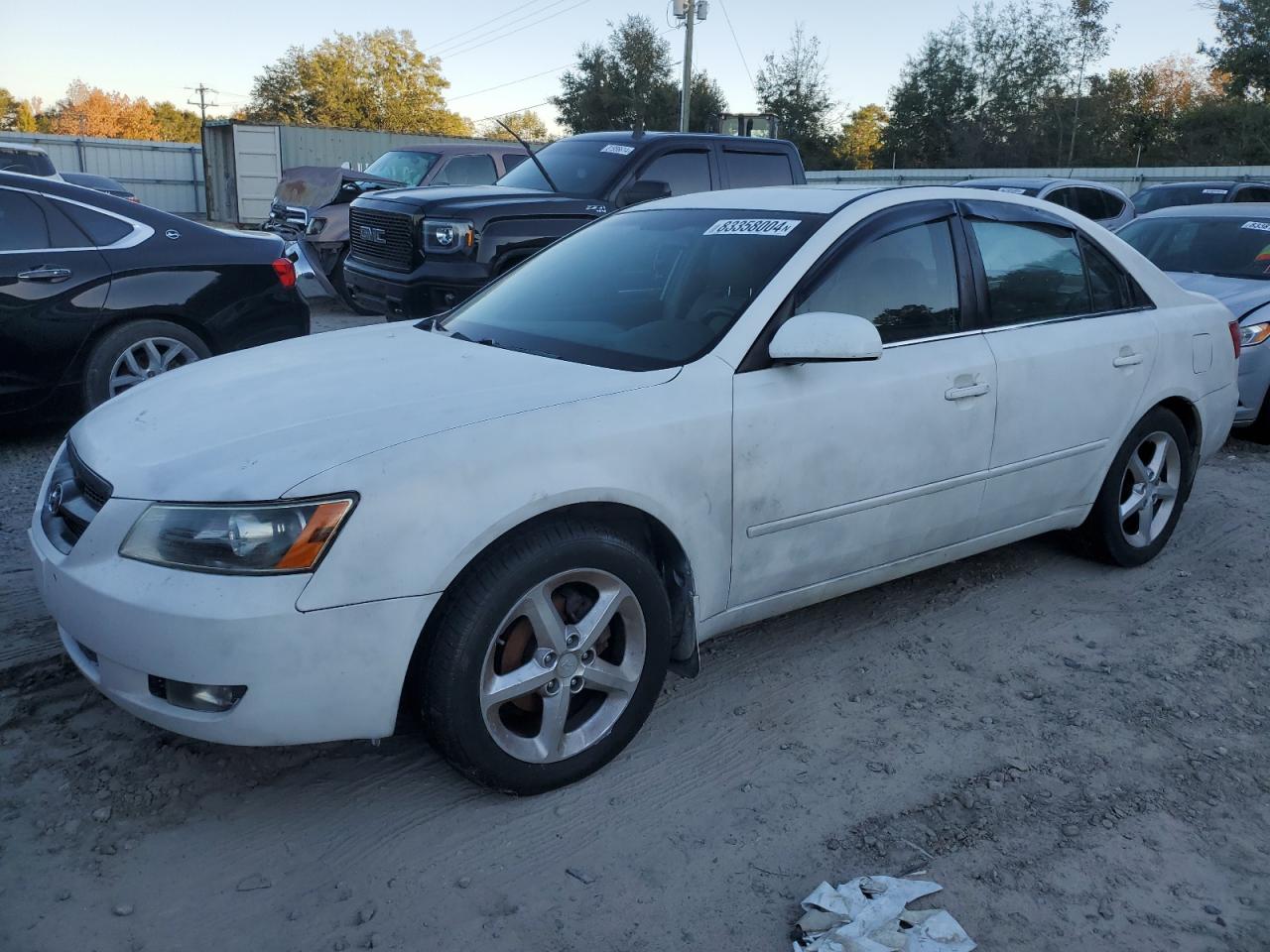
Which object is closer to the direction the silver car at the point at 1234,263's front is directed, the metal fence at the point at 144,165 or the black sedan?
the black sedan

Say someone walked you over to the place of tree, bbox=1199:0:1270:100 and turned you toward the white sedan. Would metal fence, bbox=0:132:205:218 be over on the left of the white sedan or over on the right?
right

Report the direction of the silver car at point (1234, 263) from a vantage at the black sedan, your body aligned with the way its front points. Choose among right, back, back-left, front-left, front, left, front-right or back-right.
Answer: back

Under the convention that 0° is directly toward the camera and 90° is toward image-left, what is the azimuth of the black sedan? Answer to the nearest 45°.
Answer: approximately 90°

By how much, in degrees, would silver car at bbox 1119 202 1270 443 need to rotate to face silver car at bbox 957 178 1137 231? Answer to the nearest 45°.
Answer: approximately 135° to its right

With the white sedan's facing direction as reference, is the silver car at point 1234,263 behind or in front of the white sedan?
behind

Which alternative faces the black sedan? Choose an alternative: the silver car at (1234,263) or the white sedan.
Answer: the silver car

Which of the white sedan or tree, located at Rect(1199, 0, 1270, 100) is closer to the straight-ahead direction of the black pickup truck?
the white sedan

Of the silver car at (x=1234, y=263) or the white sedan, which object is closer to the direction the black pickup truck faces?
the white sedan

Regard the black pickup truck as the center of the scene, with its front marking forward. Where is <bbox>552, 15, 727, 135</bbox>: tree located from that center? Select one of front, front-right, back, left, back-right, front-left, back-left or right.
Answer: back-right

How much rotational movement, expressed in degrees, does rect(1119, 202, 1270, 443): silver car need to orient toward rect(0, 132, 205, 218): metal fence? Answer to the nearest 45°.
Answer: approximately 90° to its right

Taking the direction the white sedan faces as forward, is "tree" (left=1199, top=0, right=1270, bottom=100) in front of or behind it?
behind

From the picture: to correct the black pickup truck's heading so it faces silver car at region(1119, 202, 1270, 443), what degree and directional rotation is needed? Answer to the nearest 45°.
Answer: approximately 135° to its left
